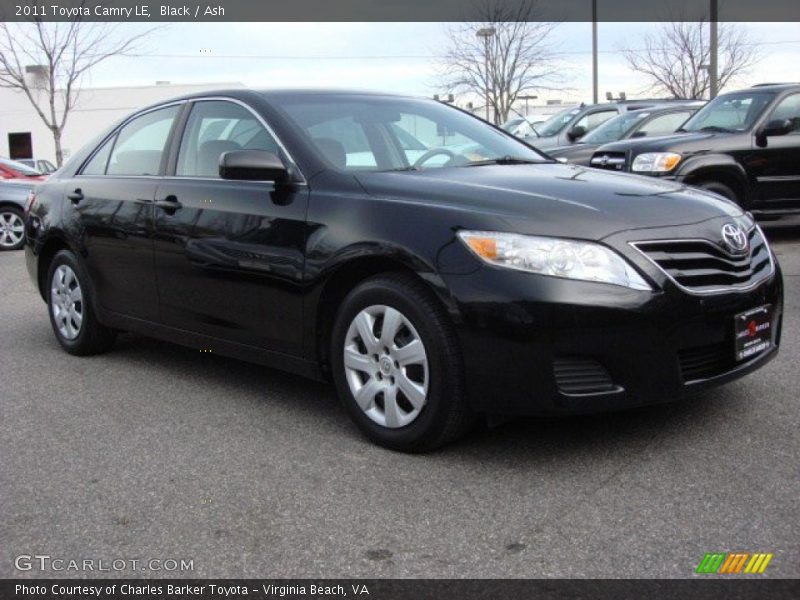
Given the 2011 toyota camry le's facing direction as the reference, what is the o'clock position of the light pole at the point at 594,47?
The light pole is roughly at 8 o'clock from the 2011 toyota camry le.

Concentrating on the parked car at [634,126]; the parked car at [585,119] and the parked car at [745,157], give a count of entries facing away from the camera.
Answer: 0

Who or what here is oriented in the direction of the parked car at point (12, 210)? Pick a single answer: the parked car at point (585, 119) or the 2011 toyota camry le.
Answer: the parked car at point (585, 119)

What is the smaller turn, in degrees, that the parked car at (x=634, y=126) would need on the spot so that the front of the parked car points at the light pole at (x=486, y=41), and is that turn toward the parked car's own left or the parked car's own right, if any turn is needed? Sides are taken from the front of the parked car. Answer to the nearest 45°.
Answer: approximately 135° to the parked car's own right

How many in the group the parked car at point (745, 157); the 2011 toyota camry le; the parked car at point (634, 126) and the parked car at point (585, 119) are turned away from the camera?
0

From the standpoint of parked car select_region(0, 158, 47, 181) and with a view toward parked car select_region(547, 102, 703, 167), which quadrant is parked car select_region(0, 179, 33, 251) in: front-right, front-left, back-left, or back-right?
front-right

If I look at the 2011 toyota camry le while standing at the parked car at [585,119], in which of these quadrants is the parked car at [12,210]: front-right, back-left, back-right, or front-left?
front-right

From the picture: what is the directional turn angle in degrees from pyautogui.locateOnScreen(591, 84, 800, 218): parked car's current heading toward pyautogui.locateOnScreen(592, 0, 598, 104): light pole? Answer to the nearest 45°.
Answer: approximately 135° to its right

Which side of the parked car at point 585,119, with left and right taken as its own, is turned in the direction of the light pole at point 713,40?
back

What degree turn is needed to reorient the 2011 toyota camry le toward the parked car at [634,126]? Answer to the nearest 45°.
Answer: approximately 135° to its left

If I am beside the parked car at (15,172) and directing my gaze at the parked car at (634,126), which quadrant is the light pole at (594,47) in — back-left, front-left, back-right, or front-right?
front-left

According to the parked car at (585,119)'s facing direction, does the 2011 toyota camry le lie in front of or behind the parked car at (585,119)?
in front

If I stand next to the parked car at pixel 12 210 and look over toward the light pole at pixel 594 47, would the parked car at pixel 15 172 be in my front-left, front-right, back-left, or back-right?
front-left

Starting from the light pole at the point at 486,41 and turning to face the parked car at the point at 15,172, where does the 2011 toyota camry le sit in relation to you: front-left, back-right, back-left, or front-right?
front-left

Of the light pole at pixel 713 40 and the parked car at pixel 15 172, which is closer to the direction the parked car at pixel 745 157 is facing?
the parked car
